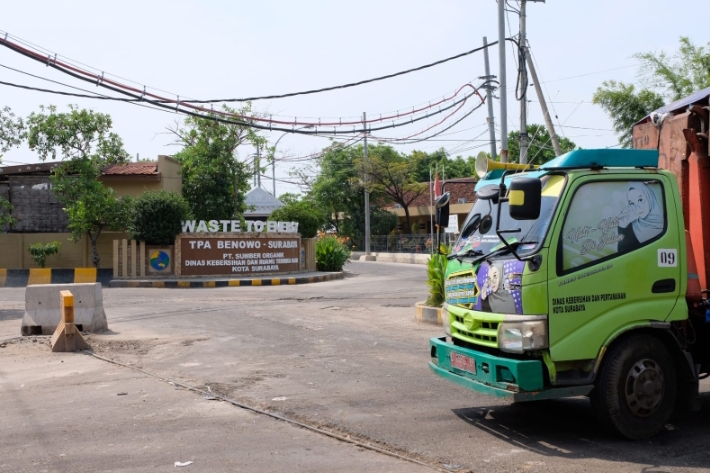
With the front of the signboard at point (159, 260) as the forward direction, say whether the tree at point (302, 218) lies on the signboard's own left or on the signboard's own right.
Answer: on the signboard's own left

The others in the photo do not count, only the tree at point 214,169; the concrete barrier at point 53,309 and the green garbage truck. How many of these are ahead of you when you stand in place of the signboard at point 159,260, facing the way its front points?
2

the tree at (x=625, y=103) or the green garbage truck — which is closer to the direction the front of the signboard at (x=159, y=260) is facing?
the green garbage truck

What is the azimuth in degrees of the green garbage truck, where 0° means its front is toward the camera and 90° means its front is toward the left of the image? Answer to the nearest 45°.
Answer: approximately 45°

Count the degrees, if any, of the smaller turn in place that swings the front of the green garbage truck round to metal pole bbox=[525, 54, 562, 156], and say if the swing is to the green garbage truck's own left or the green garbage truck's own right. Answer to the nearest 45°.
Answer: approximately 135° to the green garbage truck's own right

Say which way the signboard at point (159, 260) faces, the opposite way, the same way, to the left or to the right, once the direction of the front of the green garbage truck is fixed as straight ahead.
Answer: to the left

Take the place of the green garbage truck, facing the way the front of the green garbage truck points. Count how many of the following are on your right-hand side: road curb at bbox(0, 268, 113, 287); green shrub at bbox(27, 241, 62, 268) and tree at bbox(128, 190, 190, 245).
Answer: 3

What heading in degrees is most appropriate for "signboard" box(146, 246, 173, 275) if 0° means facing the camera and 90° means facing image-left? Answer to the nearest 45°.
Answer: approximately 0°

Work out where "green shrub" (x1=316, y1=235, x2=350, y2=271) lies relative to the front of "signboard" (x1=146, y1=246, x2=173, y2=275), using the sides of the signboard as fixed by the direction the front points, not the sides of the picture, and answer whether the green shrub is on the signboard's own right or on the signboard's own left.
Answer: on the signboard's own left

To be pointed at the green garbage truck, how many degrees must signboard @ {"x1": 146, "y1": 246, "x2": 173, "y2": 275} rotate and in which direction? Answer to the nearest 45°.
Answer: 0° — it already faces it

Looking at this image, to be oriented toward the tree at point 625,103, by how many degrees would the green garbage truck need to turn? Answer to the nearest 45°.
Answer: approximately 135° to its right

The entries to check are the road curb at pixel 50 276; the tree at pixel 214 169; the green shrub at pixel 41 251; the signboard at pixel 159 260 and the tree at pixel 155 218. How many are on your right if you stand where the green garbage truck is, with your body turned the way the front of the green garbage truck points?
5

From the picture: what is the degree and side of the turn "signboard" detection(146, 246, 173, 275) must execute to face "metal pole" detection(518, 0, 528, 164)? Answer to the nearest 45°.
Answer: approximately 45° to its left

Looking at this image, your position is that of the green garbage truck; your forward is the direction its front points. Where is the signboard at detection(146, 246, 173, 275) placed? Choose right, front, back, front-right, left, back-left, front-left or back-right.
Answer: right

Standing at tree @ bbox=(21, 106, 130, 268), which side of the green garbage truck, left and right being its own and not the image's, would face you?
right
